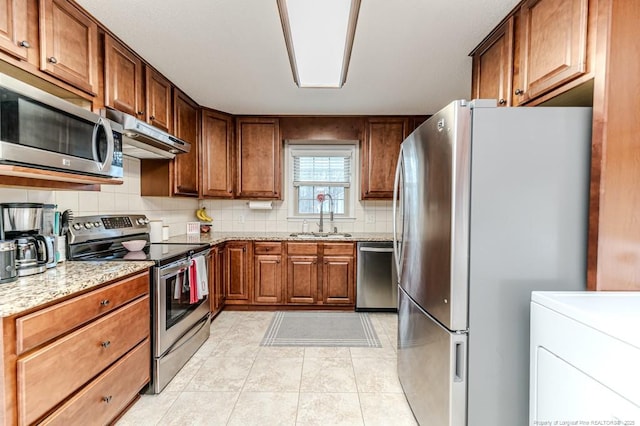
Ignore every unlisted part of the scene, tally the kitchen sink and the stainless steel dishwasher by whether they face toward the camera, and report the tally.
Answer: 2

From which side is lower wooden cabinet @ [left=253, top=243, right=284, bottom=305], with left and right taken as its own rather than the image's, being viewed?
front

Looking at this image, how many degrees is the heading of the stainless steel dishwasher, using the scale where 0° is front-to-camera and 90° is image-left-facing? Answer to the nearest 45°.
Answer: approximately 0°

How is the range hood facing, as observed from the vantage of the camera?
facing the viewer and to the right of the viewer

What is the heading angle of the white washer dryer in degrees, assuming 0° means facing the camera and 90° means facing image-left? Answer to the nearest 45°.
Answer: approximately 45°

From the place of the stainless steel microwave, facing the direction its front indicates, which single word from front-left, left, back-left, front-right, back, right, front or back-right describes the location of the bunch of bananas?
left

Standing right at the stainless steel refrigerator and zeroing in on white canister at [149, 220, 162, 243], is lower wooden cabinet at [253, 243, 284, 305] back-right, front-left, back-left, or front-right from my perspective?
front-right

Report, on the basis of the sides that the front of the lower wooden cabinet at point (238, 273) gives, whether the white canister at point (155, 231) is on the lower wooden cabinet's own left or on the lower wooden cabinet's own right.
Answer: on the lower wooden cabinet's own right

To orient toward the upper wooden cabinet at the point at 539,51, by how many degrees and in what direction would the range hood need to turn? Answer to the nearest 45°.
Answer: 0° — it already faces it

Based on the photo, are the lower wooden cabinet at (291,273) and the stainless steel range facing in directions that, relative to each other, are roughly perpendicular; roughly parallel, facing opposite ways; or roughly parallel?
roughly perpendicular

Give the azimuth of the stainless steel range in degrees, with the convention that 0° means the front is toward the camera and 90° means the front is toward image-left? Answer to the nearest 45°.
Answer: approximately 315°

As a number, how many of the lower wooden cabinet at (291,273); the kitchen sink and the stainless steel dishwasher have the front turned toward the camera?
3

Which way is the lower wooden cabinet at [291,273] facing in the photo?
toward the camera

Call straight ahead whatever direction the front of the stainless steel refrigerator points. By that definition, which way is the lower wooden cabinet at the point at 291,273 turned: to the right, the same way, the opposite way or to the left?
to the left

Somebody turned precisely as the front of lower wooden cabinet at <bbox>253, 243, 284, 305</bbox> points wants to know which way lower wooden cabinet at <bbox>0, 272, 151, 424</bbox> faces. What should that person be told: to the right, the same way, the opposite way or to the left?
to the left

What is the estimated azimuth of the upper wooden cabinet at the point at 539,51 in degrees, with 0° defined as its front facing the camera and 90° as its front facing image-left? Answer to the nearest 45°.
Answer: approximately 45°

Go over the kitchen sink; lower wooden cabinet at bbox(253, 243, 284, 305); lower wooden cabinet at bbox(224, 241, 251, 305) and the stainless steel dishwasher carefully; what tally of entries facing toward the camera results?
4

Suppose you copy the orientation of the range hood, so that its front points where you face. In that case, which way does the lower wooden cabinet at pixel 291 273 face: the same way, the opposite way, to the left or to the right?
to the right
